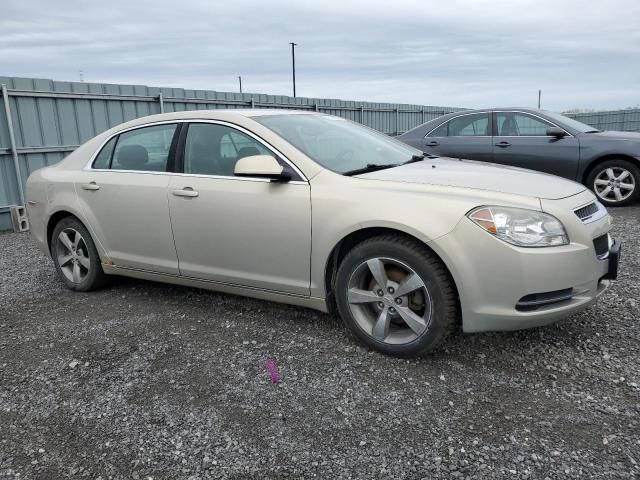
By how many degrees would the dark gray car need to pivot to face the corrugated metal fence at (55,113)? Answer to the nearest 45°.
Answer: approximately 180°

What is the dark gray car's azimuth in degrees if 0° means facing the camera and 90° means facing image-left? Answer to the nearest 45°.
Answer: approximately 270°
